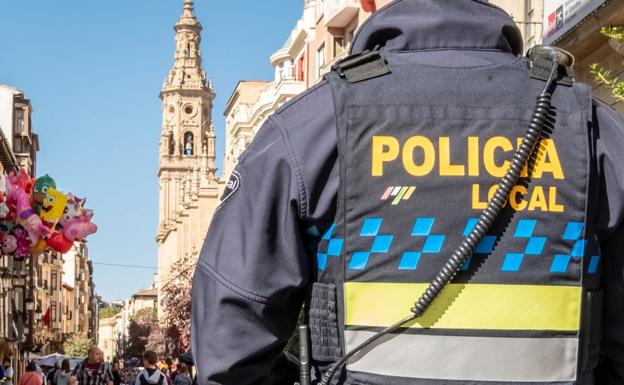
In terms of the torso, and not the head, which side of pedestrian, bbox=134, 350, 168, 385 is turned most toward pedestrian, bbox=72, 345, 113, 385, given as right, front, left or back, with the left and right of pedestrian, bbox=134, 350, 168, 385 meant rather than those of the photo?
left

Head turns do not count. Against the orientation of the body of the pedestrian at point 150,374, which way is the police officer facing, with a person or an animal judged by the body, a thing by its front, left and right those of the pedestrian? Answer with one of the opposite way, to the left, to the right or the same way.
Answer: the same way

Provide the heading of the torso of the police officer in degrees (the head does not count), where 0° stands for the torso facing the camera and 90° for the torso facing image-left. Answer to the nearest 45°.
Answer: approximately 180°

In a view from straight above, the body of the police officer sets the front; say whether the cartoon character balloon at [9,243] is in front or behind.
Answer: in front

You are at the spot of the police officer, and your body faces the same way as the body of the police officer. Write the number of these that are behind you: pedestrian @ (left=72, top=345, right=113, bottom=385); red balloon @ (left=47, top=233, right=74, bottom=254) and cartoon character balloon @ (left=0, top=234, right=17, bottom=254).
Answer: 0

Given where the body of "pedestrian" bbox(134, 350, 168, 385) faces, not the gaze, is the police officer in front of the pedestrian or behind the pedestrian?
behind

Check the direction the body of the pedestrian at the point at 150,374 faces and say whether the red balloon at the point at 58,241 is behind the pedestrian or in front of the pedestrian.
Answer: in front

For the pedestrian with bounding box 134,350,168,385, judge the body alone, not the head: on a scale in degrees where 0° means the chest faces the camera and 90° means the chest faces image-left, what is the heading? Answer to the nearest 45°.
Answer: approximately 180°
